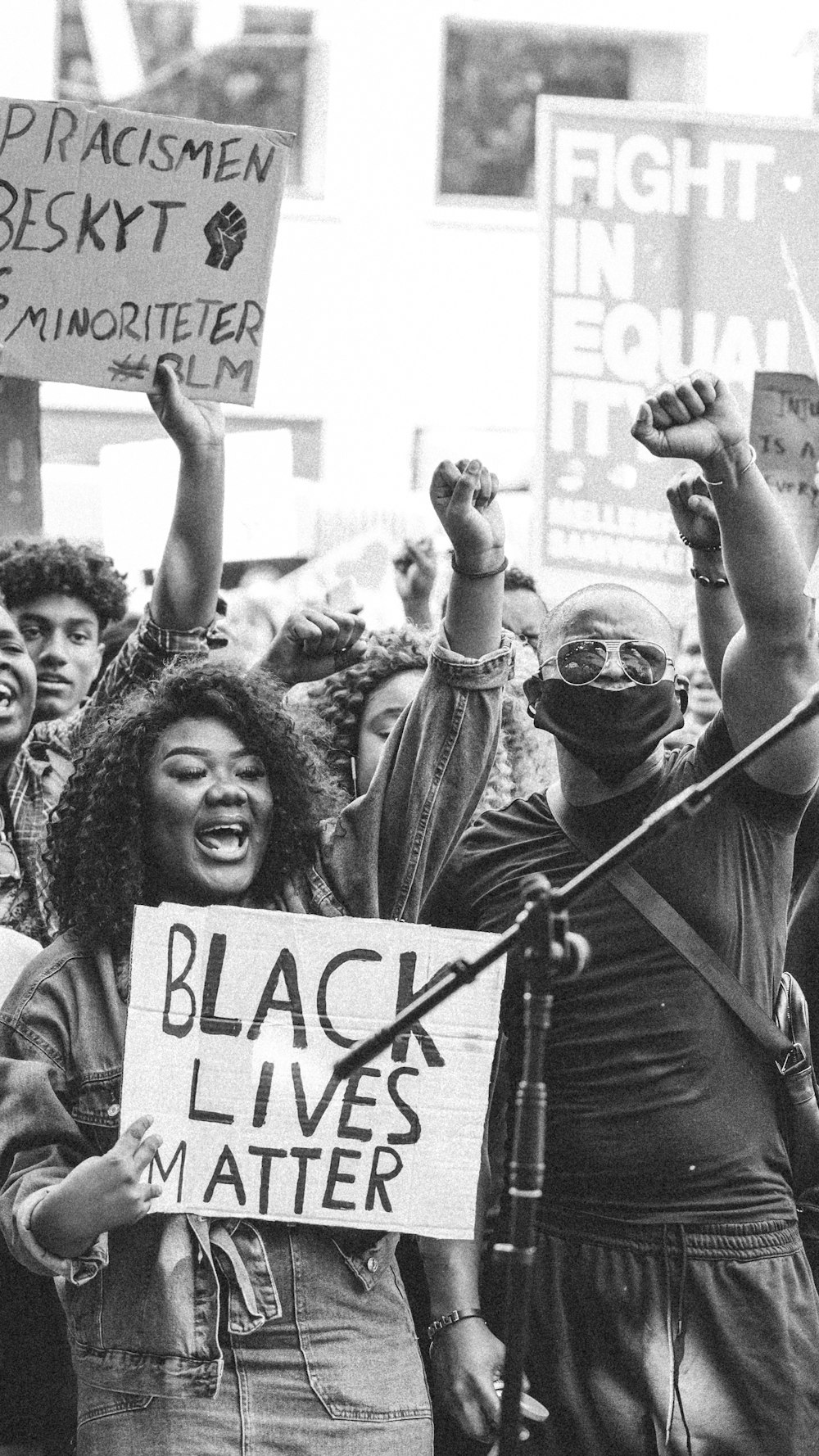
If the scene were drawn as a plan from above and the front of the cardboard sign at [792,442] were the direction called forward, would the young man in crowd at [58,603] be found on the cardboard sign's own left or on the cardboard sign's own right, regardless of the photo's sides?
on the cardboard sign's own right

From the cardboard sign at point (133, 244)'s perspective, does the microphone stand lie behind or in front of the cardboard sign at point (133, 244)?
in front
